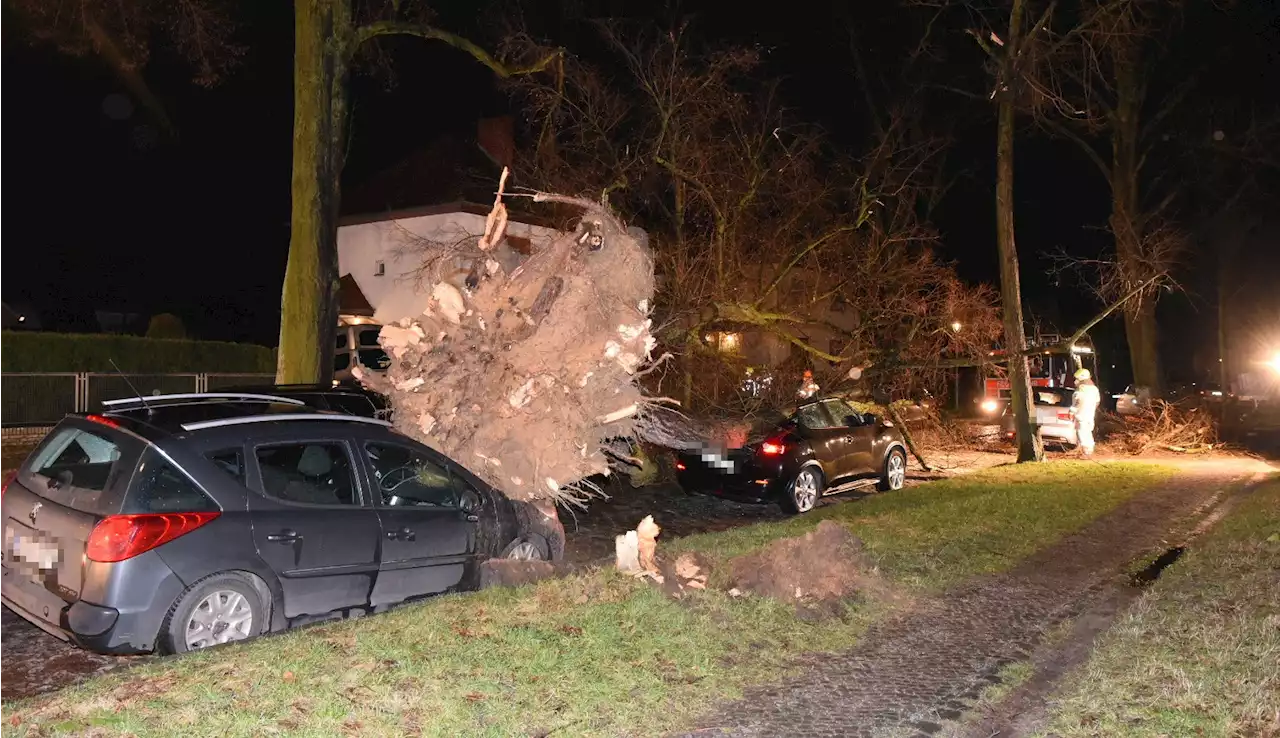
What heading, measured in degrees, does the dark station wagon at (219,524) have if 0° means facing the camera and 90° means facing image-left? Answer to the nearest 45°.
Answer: approximately 225°

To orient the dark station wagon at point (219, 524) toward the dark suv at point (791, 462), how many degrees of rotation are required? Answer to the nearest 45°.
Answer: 0° — it already faces it

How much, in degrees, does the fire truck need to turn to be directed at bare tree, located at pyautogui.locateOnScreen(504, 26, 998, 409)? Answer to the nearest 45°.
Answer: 0° — it already faces it

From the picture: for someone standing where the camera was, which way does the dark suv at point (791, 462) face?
facing away from the viewer and to the right of the viewer

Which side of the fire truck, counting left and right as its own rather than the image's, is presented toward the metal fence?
front

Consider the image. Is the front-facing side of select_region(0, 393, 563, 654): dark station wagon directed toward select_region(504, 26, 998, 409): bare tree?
yes

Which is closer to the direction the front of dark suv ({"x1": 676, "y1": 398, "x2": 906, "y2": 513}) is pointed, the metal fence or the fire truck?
the fire truck

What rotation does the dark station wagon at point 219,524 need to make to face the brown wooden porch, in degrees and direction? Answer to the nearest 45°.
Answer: approximately 45° to its left

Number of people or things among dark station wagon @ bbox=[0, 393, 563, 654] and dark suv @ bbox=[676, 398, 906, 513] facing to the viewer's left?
0

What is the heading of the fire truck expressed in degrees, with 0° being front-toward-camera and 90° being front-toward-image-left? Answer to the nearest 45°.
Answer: approximately 45°
